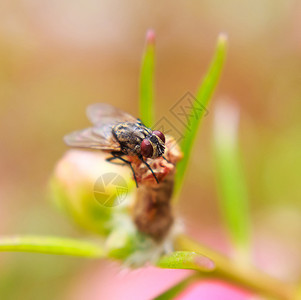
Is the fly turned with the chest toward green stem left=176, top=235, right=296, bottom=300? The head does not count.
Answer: no

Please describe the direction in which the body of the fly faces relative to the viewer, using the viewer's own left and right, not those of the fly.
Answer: facing the viewer and to the right of the viewer

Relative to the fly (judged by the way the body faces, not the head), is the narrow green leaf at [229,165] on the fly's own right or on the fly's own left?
on the fly's own left
